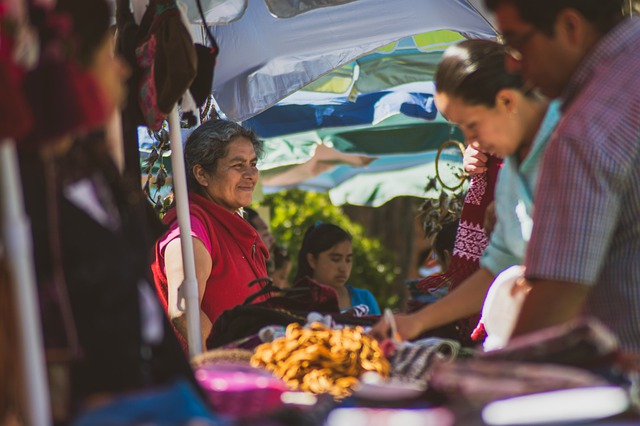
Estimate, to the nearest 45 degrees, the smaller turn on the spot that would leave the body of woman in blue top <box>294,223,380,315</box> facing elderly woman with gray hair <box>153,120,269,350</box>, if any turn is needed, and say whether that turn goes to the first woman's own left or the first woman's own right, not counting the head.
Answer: approximately 45° to the first woman's own right

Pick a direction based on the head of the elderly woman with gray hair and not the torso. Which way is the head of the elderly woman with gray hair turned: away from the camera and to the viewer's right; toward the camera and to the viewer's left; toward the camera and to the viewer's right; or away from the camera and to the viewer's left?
toward the camera and to the viewer's right

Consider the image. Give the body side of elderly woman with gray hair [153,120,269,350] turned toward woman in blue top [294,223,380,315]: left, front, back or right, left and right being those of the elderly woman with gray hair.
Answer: left

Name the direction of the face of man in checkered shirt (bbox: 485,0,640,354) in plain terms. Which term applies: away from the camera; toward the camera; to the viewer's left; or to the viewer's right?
to the viewer's left

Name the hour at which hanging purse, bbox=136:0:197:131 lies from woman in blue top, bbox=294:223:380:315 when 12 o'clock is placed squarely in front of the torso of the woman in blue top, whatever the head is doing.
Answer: The hanging purse is roughly at 2 o'clock from the woman in blue top.

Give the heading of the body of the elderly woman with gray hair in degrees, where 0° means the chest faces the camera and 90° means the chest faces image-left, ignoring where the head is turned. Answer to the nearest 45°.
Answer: approximately 315°
